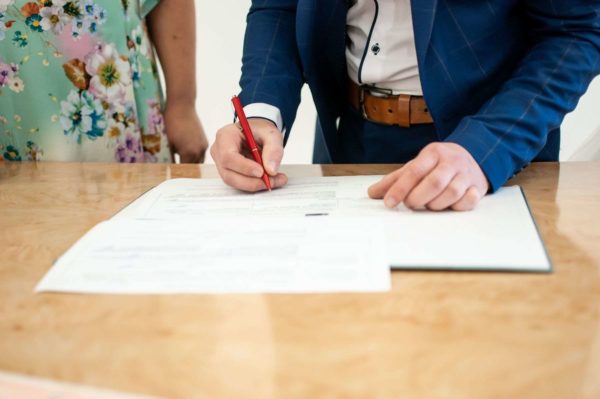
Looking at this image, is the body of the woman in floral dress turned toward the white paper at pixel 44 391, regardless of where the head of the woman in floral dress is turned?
yes

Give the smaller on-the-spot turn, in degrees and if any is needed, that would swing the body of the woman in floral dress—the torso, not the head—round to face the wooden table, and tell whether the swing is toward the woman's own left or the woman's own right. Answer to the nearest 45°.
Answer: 0° — they already face it

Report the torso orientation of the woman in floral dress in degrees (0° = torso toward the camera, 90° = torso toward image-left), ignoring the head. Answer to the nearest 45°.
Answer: approximately 0°

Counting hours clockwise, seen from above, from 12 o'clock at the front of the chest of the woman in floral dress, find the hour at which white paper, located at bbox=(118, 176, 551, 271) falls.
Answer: The white paper is roughly at 11 o'clock from the woman in floral dress.

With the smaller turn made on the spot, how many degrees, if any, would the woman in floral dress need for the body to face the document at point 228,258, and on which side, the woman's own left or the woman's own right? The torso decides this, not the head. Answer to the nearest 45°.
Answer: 0° — they already face it
